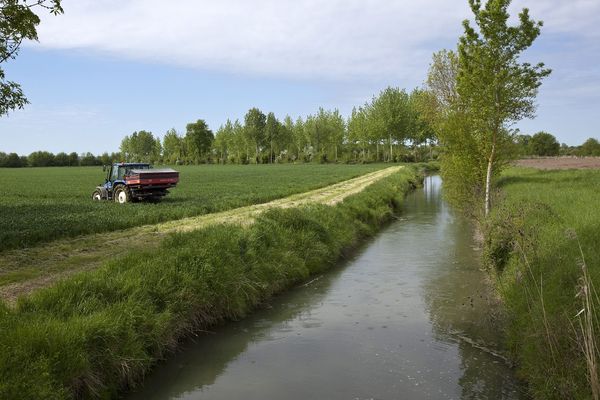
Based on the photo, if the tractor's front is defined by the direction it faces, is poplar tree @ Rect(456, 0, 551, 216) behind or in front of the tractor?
behind

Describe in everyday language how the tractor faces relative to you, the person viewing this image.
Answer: facing away from the viewer and to the left of the viewer
